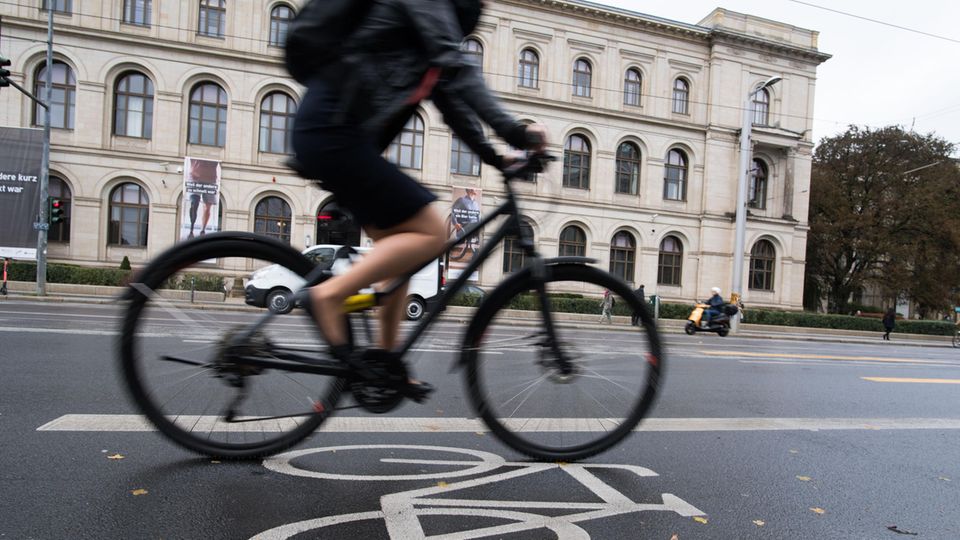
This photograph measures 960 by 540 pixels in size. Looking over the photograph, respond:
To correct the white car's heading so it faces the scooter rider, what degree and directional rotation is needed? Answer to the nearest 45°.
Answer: approximately 135° to its right

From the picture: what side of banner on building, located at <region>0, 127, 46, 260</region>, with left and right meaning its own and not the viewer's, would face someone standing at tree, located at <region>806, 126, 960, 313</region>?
left

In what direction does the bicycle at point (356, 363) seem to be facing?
to the viewer's right

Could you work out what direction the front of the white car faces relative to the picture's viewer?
facing to the left of the viewer

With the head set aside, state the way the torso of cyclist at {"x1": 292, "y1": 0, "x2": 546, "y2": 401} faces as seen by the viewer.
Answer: to the viewer's right

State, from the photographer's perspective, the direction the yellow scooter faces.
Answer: facing to the left of the viewer
